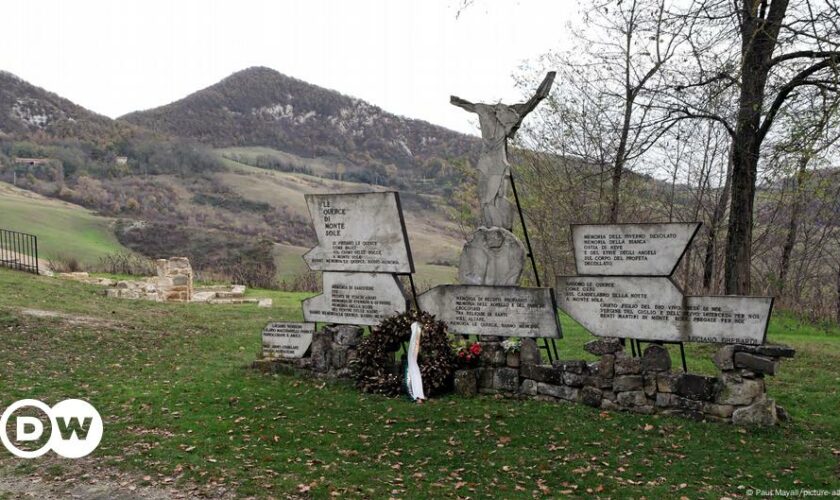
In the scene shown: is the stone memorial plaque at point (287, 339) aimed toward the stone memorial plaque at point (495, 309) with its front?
no

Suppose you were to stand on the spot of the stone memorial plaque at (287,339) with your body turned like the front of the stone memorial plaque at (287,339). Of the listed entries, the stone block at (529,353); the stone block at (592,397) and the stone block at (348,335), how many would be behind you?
0

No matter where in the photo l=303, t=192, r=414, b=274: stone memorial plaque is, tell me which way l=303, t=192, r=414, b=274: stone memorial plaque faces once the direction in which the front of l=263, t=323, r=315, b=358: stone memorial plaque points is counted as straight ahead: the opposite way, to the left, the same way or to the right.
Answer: the same way

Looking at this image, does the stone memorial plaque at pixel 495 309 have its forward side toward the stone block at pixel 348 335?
no

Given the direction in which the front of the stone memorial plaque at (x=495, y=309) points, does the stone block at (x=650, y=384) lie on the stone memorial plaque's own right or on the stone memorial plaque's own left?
on the stone memorial plaque's own left

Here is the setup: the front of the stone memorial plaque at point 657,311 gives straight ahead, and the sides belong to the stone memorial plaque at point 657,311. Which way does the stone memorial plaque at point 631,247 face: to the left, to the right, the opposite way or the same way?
the same way

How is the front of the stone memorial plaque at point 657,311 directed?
toward the camera

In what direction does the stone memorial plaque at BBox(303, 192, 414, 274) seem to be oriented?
toward the camera

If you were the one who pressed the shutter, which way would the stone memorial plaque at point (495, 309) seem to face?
facing the viewer

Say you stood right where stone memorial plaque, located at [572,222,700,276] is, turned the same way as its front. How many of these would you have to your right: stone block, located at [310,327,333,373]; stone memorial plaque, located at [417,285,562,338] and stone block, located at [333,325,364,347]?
3

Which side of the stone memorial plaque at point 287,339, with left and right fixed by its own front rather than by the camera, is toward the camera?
front

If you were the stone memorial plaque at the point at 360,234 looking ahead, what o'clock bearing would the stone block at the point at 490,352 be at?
The stone block is roughly at 10 o'clock from the stone memorial plaque.

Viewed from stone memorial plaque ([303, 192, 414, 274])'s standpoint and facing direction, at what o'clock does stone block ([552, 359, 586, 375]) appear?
The stone block is roughly at 10 o'clock from the stone memorial plaque.

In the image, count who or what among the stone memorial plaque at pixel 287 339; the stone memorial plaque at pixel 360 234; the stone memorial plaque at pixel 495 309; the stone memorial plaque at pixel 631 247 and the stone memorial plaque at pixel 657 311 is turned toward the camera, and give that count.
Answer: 5

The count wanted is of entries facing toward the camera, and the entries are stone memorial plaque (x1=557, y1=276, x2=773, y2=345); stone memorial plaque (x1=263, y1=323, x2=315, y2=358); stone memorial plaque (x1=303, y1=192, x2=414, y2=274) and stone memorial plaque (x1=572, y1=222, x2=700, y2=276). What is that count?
4

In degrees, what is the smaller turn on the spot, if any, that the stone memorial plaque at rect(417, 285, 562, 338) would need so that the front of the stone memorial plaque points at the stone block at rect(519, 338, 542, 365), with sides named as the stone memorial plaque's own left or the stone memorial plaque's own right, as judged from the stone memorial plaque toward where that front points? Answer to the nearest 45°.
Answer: approximately 45° to the stone memorial plaque's own left

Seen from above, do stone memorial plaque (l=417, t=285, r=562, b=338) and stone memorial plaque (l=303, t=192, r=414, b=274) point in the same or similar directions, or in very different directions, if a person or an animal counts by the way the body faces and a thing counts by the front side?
same or similar directions

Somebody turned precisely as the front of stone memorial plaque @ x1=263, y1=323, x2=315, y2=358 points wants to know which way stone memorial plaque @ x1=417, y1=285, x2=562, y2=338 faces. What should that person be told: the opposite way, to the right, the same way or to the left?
the same way
